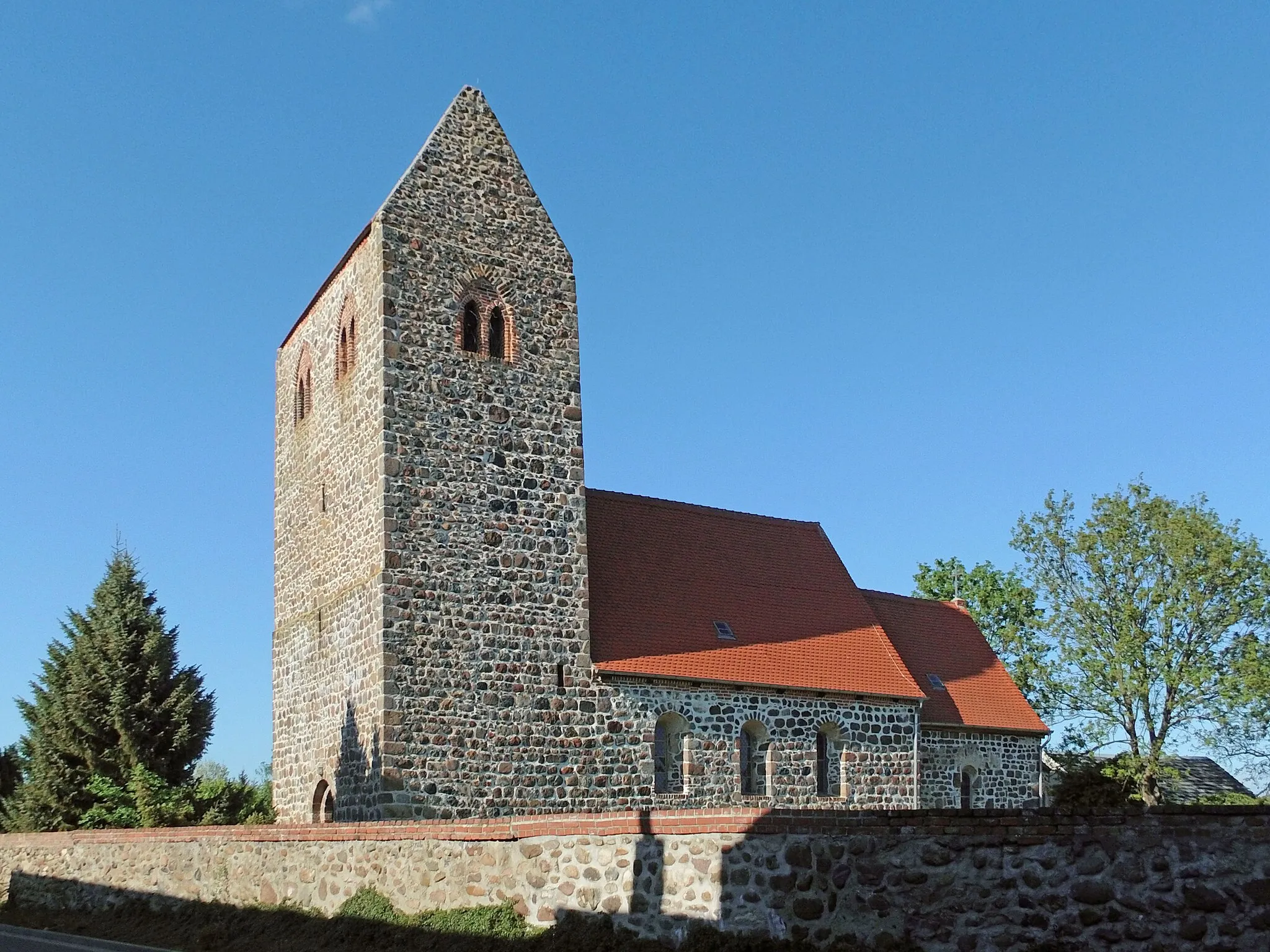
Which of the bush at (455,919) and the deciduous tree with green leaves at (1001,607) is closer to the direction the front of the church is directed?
the bush

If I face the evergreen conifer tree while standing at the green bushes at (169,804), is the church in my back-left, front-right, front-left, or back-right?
back-right

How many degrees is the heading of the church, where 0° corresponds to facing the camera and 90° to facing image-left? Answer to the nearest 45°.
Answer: approximately 45°

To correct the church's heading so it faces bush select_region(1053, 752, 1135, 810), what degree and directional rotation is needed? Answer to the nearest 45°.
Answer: approximately 135° to its left

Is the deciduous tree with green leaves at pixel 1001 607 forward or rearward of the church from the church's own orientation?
rearward

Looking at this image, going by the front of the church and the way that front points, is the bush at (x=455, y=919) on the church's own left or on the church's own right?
on the church's own left

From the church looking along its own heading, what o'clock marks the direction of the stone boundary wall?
The stone boundary wall is roughly at 10 o'clock from the church.

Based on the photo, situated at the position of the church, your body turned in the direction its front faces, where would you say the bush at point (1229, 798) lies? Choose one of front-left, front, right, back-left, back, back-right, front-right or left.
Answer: back
